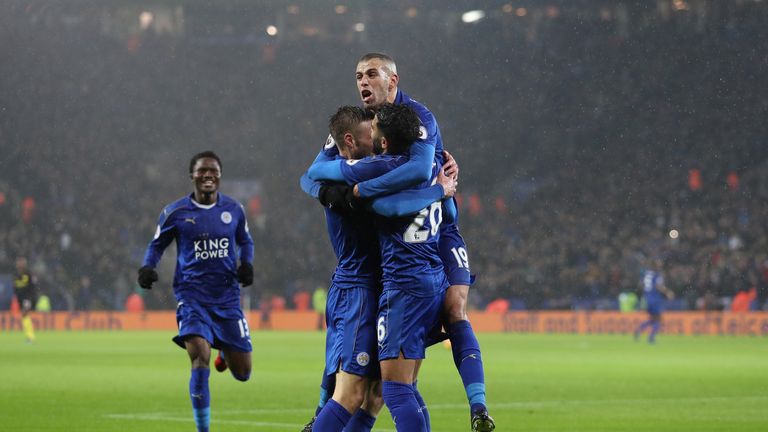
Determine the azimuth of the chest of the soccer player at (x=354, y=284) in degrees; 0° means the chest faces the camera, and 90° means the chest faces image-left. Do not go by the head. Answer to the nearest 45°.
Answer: approximately 270°

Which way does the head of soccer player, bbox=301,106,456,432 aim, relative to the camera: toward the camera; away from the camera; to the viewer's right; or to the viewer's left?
to the viewer's right

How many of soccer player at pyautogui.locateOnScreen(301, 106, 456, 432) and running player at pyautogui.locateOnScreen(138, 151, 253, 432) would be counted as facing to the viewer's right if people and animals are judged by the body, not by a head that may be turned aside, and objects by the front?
1

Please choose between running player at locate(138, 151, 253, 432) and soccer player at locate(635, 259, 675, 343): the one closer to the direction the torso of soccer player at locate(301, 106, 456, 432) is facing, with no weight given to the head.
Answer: the soccer player

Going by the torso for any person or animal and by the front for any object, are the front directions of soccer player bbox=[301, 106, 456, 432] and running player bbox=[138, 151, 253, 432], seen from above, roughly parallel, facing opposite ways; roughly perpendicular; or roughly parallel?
roughly perpendicular

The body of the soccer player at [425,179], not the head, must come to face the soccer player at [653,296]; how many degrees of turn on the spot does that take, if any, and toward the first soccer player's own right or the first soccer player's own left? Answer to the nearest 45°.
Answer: approximately 135° to the first soccer player's own right
